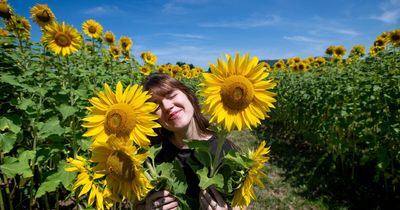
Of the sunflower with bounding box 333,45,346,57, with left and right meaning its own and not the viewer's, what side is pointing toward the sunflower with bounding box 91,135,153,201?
front

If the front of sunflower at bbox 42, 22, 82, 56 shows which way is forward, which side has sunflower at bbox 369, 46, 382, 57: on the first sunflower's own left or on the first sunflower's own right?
on the first sunflower's own left

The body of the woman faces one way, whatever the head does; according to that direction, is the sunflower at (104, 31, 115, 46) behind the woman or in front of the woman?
behind

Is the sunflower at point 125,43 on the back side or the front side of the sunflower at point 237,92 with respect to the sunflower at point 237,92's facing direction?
on the back side

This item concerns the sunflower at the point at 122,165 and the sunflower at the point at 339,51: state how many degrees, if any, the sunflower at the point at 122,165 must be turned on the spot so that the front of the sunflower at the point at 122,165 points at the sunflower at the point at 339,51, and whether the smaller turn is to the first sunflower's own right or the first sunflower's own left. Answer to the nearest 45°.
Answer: approximately 180°

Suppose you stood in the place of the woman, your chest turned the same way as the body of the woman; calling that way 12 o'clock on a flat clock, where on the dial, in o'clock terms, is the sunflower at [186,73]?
The sunflower is roughly at 6 o'clock from the woman.

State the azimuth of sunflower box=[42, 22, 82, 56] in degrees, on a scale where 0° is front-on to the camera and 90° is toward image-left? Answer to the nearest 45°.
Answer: approximately 0°
